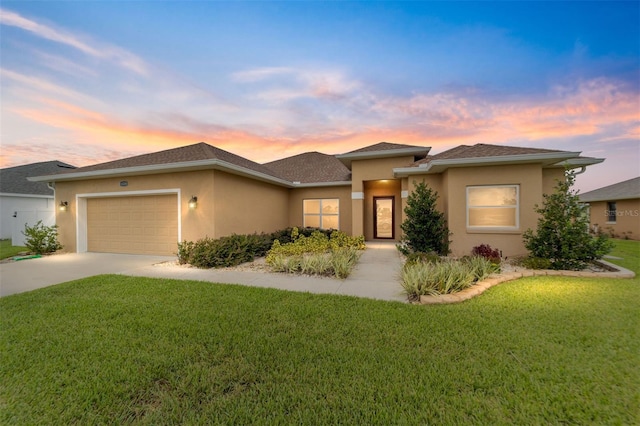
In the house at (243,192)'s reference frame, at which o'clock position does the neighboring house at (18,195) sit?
The neighboring house is roughly at 4 o'clock from the house.

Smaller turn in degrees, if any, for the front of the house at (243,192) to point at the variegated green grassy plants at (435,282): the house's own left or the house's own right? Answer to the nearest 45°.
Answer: approximately 45° to the house's own left

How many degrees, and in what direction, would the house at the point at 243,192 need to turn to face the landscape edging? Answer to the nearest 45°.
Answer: approximately 45° to its left

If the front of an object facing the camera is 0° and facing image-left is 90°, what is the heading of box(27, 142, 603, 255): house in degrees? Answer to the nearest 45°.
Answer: approximately 0°

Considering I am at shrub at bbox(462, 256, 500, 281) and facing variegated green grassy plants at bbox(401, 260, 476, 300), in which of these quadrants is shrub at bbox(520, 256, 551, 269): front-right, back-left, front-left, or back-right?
back-left

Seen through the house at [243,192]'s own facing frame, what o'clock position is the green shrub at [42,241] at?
The green shrub is roughly at 3 o'clock from the house.
